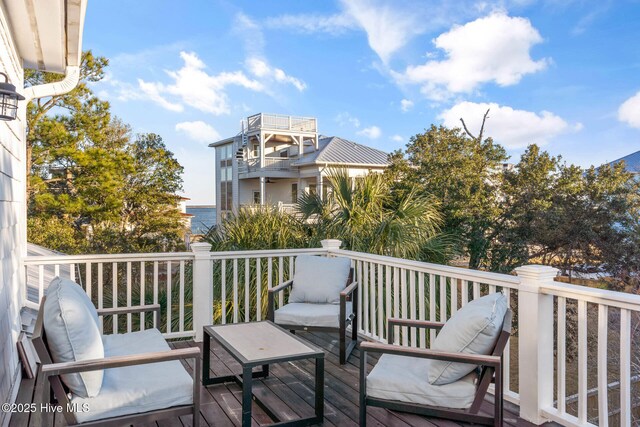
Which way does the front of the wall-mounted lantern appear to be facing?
to the viewer's right

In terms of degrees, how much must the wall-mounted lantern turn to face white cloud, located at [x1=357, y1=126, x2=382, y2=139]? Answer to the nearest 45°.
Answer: approximately 45° to its left

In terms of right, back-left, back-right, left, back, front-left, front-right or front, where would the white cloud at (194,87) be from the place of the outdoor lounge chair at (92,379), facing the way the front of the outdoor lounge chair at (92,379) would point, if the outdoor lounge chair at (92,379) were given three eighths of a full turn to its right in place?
back-right

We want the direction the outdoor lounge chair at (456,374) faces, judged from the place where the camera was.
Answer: facing to the left of the viewer

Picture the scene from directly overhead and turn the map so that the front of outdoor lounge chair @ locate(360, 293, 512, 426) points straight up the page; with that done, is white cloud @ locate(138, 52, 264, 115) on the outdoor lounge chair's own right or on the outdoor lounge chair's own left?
on the outdoor lounge chair's own right

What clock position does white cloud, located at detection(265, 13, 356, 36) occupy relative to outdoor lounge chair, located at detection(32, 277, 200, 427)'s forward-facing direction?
The white cloud is roughly at 10 o'clock from the outdoor lounge chair.

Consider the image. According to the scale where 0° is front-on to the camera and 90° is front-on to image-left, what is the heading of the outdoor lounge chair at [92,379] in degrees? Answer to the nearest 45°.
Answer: approximately 270°

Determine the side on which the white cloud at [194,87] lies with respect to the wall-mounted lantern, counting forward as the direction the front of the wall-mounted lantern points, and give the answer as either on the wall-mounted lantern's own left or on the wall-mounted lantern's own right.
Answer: on the wall-mounted lantern's own left
